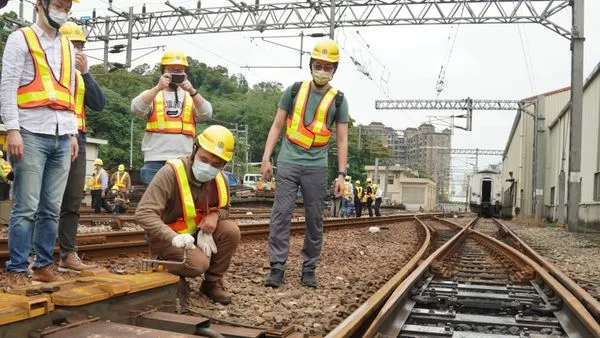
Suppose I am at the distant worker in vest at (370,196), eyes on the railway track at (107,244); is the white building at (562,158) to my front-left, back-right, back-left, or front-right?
back-left

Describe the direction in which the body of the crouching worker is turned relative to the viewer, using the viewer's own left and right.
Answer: facing the viewer and to the right of the viewer

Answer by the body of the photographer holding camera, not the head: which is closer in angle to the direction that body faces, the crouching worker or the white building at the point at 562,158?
the crouching worker

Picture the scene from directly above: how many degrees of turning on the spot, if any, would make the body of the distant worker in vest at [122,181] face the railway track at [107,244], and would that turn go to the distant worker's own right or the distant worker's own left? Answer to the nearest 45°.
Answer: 0° — they already face it

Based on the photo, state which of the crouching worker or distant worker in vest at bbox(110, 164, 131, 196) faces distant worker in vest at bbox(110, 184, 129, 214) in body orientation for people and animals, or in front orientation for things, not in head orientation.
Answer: distant worker in vest at bbox(110, 164, 131, 196)

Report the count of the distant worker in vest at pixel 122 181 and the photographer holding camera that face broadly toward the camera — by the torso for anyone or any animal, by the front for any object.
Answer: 2

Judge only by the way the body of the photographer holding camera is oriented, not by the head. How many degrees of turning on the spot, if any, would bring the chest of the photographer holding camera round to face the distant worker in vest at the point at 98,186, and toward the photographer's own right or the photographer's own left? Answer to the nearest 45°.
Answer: approximately 180°

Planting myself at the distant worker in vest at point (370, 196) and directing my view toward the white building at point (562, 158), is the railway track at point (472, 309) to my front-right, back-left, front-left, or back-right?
back-right

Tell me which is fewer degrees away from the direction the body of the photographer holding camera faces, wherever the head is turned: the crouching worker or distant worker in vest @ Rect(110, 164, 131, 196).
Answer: the crouching worker
